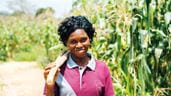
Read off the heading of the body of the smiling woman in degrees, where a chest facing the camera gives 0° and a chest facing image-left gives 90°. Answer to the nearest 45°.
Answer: approximately 0°
